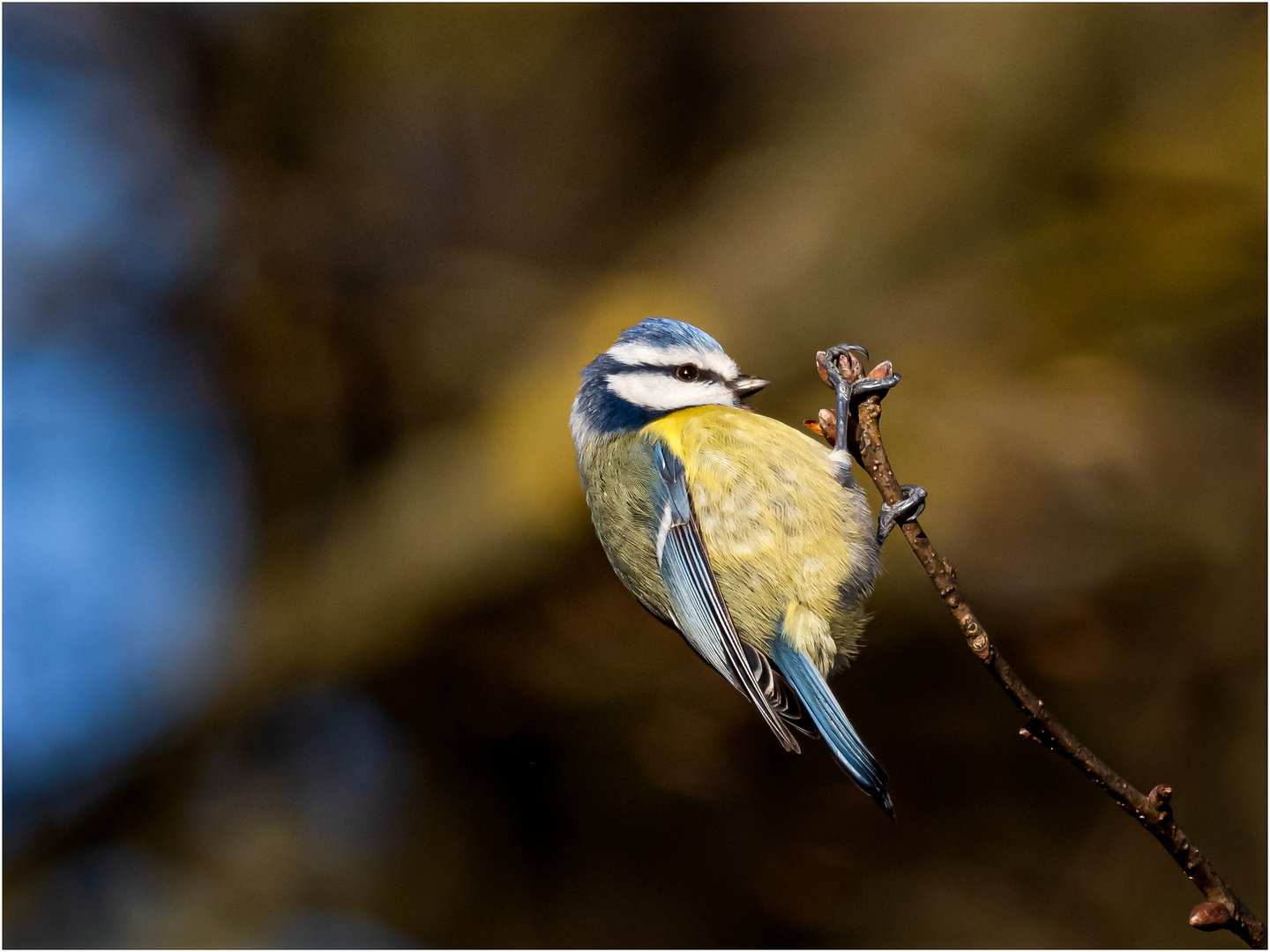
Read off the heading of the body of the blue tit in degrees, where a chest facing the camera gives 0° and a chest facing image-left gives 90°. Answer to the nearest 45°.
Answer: approximately 270°
